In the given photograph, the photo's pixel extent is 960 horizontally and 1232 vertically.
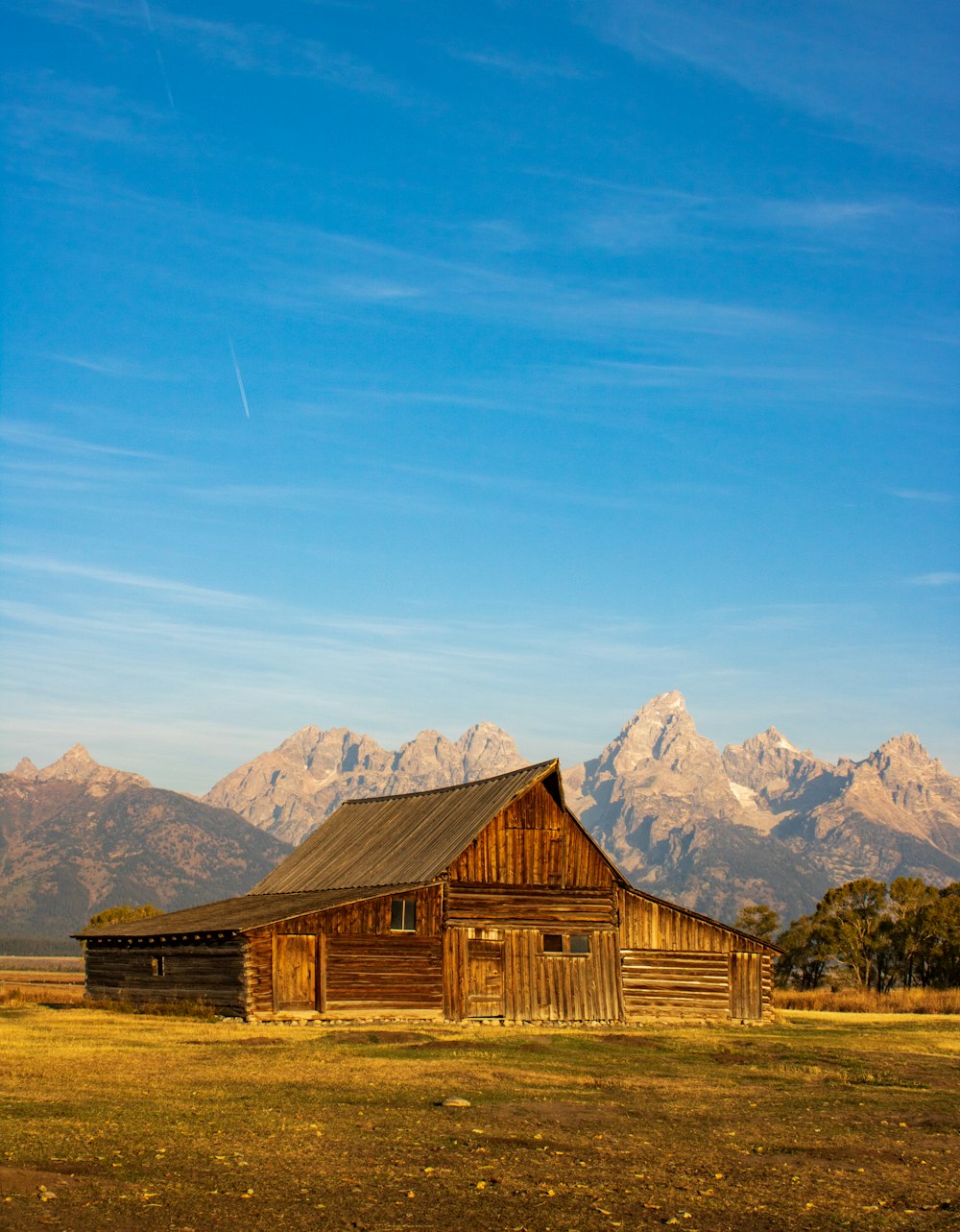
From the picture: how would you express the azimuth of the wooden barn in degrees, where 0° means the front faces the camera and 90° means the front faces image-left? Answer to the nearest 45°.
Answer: approximately 315°
